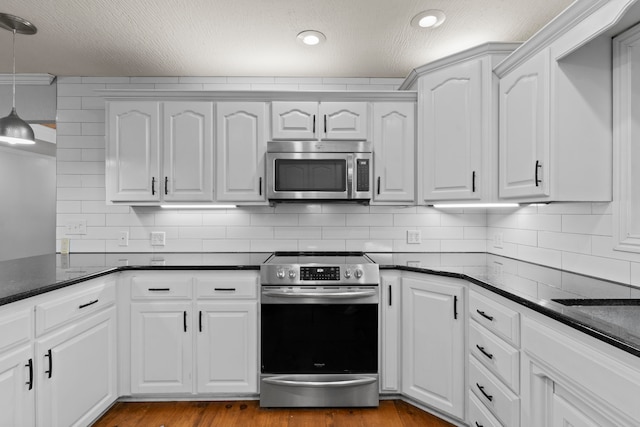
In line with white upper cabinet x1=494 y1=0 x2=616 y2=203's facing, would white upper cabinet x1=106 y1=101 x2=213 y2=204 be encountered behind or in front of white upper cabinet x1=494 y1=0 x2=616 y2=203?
in front

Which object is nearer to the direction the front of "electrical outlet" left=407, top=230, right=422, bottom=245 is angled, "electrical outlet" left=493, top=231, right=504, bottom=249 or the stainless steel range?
the stainless steel range

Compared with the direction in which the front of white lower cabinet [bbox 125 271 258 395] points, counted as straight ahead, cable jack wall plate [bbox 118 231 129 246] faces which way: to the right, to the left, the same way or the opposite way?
the same way

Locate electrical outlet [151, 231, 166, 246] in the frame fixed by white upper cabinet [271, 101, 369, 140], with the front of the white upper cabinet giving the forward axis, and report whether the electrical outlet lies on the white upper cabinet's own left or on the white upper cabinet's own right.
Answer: on the white upper cabinet's own right

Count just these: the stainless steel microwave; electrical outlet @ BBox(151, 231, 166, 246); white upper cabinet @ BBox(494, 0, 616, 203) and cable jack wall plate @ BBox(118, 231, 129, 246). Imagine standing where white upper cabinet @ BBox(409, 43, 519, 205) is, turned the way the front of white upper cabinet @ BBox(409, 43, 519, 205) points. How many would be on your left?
1

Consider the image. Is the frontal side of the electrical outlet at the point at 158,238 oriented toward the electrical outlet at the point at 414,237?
no

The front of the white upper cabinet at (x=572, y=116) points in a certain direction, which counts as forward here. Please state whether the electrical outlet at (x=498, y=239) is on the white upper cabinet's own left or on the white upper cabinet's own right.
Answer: on the white upper cabinet's own right

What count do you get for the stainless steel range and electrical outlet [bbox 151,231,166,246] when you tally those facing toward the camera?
2

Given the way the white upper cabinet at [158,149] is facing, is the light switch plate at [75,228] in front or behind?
behind

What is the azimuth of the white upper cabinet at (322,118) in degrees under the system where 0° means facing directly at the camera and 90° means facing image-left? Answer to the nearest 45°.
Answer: approximately 0°

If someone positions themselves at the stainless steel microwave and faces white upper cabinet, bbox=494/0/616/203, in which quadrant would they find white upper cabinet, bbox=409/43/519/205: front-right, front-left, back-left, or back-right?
front-left

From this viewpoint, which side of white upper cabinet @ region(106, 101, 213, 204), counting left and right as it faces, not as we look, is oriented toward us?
front

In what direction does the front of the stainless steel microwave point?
toward the camera

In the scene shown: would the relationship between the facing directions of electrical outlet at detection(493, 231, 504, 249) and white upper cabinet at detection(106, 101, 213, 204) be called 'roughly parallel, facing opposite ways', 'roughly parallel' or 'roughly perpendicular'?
roughly perpendicular

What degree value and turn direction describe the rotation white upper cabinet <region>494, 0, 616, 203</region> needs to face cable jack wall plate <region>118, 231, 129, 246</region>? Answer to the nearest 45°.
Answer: approximately 45° to its right

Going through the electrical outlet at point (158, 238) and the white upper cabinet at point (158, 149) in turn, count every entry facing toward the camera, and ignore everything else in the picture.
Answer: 2

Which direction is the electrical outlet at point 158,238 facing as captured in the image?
toward the camera
